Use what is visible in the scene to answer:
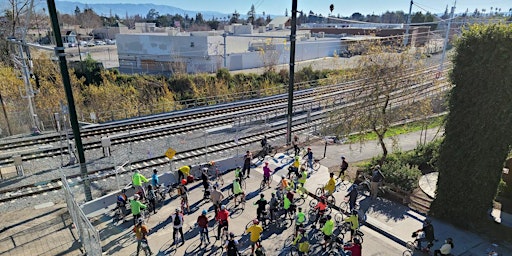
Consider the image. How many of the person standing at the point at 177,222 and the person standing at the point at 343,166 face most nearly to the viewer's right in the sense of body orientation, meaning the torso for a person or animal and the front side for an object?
0

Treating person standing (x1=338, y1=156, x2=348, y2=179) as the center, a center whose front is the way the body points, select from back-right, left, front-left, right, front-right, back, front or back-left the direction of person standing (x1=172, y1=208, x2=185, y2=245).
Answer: front-left

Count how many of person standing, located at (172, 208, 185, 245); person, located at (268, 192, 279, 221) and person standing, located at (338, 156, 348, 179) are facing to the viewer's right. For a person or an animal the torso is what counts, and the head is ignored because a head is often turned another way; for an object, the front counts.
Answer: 0

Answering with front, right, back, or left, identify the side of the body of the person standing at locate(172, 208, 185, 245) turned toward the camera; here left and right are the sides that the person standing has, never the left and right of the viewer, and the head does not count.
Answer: back

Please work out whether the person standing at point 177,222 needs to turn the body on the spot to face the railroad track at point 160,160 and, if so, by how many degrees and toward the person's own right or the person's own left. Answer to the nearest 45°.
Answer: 0° — they already face it

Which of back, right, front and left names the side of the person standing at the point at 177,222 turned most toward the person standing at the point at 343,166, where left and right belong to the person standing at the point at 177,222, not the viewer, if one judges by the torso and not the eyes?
right

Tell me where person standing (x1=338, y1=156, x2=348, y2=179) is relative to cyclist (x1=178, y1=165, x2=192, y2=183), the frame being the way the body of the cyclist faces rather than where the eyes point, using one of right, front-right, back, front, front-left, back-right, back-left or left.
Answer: front

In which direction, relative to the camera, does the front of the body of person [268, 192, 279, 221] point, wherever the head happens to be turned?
away from the camera

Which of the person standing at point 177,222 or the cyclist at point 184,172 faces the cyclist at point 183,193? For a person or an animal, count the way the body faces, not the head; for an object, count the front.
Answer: the person standing

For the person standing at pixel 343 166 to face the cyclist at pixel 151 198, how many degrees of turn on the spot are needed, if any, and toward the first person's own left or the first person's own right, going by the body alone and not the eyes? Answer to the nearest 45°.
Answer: approximately 45° to the first person's own right

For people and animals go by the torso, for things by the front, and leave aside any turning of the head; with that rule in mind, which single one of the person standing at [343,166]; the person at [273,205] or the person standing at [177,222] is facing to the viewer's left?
the person standing at [343,166]

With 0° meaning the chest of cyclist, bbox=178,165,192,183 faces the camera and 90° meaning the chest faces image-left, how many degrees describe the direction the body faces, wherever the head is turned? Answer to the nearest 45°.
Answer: approximately 270°

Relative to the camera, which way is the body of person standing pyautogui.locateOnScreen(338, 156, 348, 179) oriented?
to the viewer's left

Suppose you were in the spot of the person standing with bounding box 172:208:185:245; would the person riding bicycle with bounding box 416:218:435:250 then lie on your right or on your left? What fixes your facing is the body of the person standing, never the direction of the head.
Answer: on your right
